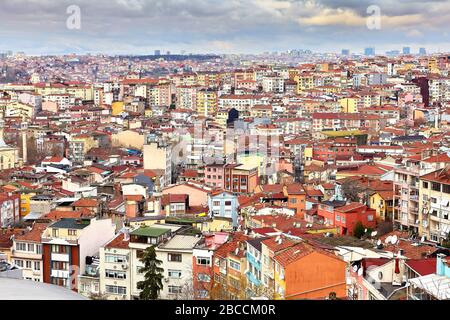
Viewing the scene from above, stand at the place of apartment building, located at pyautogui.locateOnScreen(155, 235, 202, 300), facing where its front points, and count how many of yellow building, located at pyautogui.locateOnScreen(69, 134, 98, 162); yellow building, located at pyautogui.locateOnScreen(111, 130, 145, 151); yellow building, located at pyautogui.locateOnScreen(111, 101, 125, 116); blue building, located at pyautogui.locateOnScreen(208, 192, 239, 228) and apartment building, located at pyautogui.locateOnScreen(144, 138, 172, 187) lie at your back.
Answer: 5

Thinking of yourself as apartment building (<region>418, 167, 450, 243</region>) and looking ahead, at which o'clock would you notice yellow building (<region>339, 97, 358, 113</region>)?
The yellow building is roughly at 4 o'clock from the apartment building.

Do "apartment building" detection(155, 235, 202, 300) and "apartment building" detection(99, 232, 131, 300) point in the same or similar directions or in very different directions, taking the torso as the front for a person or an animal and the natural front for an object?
same or similar directions

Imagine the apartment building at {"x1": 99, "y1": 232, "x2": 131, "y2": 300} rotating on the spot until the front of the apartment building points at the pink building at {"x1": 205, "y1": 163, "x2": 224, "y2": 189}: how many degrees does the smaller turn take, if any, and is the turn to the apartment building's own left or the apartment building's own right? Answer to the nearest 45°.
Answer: approximately 180°

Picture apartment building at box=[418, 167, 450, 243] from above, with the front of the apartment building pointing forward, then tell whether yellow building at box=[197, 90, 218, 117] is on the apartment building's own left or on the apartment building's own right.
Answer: on the apartment building's own right

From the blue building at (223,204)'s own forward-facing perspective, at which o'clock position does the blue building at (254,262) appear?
the blue building at (254,262) is roughly at 12 o'clock from the blue building at (223,204).

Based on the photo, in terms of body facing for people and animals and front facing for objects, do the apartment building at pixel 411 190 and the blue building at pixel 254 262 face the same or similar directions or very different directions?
same or similar directions

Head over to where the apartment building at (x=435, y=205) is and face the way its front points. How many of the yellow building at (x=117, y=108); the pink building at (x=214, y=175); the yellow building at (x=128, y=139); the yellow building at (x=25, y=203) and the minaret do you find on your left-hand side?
0

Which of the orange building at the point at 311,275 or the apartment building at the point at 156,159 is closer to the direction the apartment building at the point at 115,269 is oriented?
the orange building

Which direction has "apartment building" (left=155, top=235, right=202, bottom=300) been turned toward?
toward the camera

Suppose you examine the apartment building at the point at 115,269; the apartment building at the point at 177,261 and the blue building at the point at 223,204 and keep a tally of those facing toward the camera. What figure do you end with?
3

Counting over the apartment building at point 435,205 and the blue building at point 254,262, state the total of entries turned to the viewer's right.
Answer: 0

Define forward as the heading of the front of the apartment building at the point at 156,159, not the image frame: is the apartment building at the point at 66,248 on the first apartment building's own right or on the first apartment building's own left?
on the first apartment building's own right
